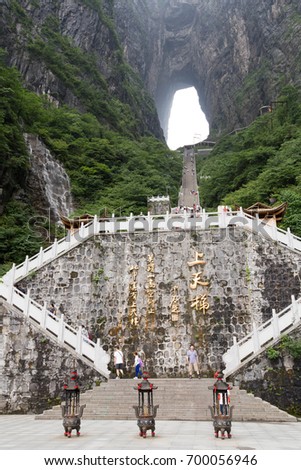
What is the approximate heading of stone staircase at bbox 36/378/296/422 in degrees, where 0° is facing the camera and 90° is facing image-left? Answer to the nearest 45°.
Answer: approximately 0°

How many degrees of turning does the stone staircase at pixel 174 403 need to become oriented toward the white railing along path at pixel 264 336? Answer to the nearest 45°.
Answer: approximately 90° to its left
